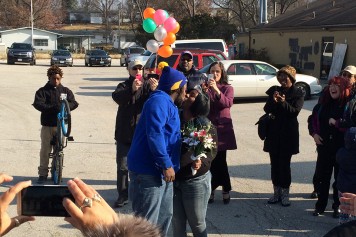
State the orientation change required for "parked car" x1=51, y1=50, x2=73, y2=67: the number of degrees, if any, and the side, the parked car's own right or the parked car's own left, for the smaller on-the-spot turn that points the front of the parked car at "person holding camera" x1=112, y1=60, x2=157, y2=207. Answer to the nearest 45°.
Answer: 0° — it already faces them

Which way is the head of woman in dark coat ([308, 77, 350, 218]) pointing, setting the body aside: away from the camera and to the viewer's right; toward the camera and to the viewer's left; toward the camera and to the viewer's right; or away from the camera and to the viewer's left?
toward the camera and to the viewer's left

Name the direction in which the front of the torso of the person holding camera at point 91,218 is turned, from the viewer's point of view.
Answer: away from the camera

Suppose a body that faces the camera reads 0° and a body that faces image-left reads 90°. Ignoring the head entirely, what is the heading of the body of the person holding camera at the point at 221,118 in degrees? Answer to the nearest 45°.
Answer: approximately 45°

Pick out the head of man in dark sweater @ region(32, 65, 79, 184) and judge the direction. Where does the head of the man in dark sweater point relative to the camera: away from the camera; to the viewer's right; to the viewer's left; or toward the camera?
toward the camera

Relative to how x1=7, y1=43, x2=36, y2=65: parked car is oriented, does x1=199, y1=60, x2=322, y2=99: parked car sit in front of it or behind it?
in front

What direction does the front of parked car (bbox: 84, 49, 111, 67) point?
toward the camera

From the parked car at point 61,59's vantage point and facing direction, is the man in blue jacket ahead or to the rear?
ahead

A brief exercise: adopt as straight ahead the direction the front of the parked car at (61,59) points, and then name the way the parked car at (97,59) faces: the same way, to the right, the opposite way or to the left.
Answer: the same way

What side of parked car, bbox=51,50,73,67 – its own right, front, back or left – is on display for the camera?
front

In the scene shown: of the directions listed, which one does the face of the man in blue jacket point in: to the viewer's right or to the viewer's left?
to the viewer's right

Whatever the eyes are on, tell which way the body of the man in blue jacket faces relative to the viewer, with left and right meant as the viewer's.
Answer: facing to the right of the viewer

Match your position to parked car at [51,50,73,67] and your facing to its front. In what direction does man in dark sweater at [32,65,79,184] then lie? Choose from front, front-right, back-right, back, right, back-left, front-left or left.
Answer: front

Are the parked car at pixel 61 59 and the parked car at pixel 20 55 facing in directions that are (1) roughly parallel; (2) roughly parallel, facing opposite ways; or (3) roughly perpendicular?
roughly parallel

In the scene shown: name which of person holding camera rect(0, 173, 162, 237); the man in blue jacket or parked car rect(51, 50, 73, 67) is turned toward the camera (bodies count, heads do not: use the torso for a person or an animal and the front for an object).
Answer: the parked car

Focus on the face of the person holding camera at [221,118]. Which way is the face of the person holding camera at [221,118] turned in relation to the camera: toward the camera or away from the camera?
toward the camera

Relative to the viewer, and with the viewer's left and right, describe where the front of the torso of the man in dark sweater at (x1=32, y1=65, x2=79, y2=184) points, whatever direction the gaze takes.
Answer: facing the viewer
